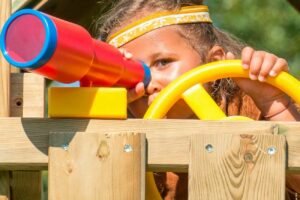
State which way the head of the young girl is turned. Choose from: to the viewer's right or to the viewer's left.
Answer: to the viewer's left

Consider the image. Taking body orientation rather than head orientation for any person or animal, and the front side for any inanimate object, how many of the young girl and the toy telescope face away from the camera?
0

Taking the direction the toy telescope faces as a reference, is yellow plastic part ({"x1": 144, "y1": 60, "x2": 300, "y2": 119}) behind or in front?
behind

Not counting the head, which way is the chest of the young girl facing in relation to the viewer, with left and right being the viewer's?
facing the viewer and to the left of the viewer

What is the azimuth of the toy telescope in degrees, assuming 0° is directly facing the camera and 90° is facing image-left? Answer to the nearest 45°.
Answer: approximately 45°

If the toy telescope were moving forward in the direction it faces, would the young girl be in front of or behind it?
behind
